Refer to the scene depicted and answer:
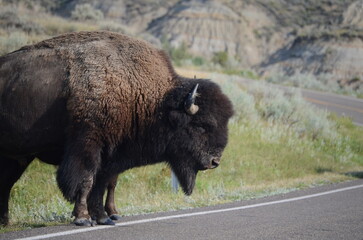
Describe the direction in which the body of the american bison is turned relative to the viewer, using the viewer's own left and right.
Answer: facing to the right of the viewer

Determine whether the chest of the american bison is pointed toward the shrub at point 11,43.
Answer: no
